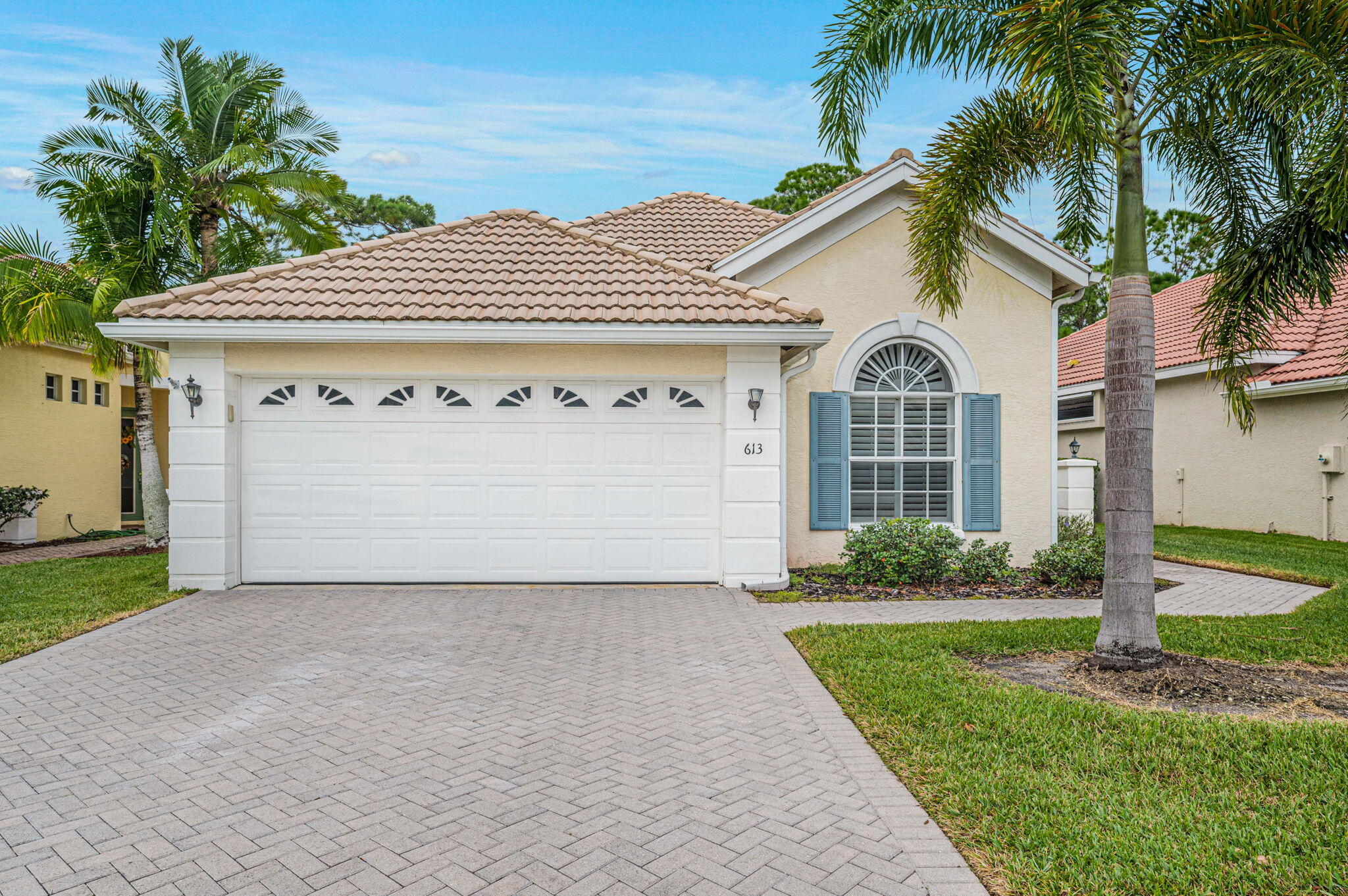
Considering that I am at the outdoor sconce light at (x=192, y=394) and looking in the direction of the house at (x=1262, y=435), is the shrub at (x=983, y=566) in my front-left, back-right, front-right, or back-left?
front-right

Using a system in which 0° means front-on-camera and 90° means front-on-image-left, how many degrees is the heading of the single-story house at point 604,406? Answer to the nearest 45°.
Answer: approximately 0°

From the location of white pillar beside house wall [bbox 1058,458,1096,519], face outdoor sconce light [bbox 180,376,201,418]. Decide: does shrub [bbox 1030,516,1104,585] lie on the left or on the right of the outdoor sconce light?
left

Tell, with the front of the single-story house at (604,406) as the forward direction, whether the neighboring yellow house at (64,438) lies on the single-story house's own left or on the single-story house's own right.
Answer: on the single-story house's own right

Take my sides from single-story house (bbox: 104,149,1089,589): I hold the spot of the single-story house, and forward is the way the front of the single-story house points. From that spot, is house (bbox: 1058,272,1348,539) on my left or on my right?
on my left

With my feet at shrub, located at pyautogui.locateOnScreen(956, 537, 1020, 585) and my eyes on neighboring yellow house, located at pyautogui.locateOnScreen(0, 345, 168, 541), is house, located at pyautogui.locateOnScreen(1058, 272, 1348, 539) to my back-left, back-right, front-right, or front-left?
back-right

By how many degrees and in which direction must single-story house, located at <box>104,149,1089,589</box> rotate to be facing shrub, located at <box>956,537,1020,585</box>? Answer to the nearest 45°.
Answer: approximately 90° to its left
